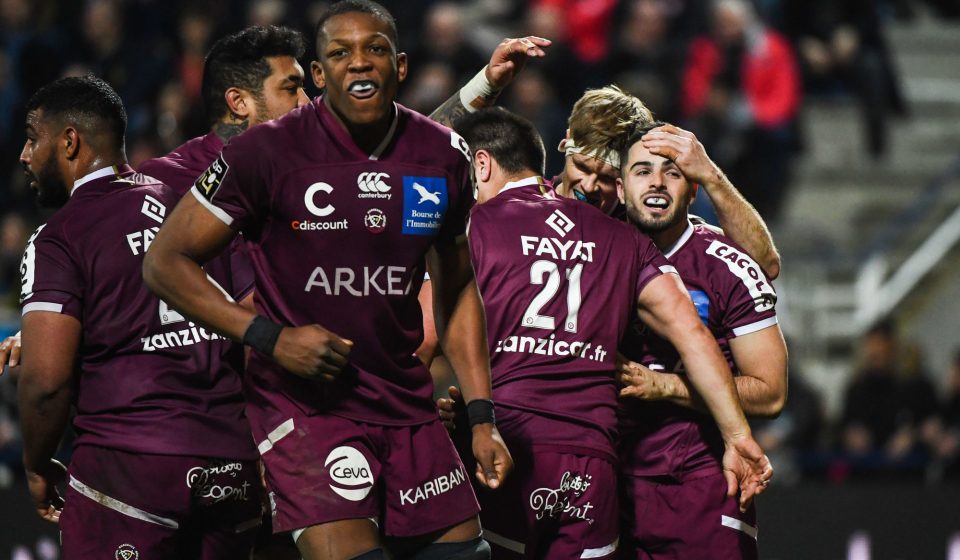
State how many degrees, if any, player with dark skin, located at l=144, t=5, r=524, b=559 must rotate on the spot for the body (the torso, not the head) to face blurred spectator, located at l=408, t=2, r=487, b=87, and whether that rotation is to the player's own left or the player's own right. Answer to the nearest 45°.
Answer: approximately 180°

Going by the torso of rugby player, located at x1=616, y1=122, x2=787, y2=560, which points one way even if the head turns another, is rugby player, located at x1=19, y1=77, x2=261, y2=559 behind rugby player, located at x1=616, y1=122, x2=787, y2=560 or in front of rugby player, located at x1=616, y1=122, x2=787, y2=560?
in front

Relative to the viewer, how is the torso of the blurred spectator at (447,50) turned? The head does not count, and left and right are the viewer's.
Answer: facing the viewer

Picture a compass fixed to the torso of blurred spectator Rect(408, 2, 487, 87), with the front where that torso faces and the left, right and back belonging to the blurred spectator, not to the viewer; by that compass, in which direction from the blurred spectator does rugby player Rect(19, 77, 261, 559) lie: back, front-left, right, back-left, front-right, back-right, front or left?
front

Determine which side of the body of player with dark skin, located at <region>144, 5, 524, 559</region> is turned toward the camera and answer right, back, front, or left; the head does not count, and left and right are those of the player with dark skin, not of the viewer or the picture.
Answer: front

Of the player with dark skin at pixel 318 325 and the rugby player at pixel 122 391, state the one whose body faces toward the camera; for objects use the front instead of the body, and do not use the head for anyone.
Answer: the player with dark skin

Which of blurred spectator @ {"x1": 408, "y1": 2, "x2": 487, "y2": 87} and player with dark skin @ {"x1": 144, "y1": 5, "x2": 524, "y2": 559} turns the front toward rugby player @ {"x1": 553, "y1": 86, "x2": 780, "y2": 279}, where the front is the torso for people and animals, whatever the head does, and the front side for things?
the blurred spectator

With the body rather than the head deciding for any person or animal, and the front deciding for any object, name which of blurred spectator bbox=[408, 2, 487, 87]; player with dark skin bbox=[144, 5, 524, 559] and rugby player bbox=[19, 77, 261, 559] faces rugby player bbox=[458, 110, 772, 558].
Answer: the blurred spectator

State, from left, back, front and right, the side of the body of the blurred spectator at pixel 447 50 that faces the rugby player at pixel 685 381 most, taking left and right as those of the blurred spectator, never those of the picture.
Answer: front

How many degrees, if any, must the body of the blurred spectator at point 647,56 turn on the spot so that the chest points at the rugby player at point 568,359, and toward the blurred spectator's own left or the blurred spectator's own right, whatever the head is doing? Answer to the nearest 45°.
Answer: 0° — they already face them

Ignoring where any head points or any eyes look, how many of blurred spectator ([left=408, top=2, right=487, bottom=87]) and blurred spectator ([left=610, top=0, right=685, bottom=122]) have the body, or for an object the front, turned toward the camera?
2

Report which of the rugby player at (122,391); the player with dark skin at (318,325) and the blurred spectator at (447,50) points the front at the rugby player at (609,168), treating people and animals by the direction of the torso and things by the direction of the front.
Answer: the blurred spectator
